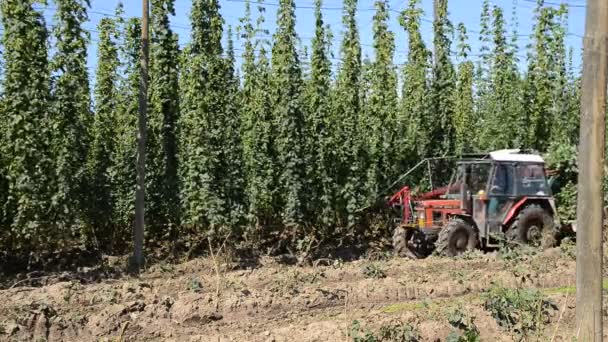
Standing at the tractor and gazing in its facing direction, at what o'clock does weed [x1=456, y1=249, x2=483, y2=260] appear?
The weed is roughly at 11 o'clock from the tractor.

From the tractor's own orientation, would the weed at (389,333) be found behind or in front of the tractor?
in front

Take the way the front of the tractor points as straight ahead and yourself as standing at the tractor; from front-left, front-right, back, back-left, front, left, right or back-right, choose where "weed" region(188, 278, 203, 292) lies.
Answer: front

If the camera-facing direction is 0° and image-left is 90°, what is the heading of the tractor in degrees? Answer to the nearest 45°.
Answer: approximately 45°

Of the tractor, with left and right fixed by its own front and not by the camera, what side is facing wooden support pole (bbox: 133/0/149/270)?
front

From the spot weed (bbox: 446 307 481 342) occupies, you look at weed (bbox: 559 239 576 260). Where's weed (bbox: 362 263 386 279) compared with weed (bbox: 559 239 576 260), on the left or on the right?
left

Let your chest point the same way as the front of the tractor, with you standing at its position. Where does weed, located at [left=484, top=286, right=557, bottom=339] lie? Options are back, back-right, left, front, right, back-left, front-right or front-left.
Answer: front-left

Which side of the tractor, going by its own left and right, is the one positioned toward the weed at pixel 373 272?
front

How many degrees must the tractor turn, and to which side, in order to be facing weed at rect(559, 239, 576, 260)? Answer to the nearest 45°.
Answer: approximately 135° to its left

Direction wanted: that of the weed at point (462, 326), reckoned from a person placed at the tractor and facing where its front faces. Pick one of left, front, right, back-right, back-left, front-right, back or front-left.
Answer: front-left

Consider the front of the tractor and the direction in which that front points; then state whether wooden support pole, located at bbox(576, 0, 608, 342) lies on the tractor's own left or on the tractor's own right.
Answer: on the tractor's own left

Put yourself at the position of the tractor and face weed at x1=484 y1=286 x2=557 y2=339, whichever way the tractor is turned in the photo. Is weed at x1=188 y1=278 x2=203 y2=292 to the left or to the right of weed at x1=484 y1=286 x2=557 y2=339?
right
